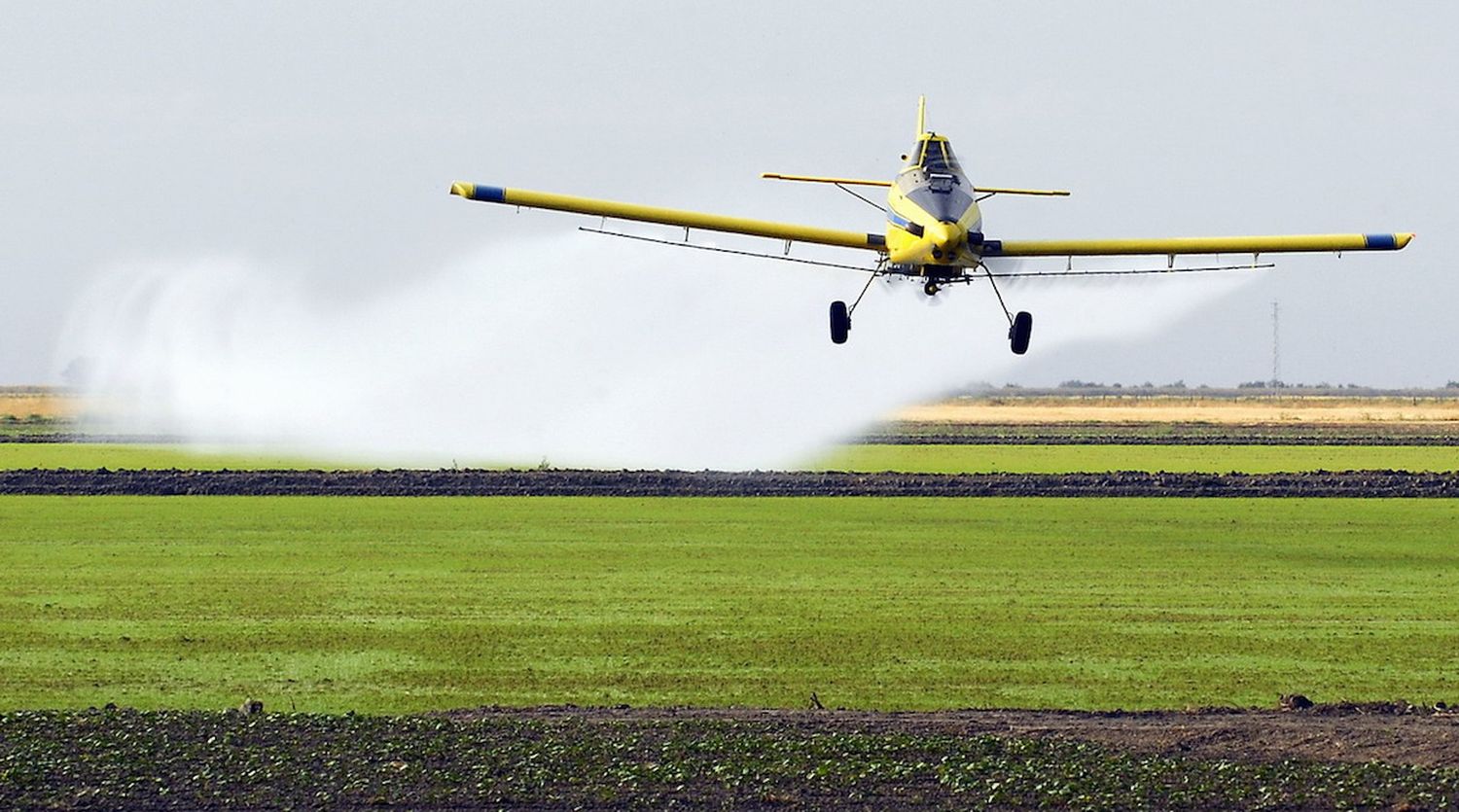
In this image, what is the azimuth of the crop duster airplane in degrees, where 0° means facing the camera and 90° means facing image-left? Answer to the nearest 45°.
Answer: approximately 0°

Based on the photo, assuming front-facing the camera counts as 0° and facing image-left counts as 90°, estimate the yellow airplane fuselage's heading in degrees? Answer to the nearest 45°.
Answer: approximately 0°
